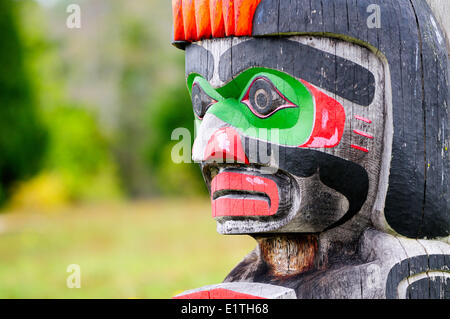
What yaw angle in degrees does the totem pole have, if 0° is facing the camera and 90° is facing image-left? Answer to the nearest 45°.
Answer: approximately 45°

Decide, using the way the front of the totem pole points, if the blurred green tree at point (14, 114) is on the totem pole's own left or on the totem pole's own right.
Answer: on the totem pole's own right
